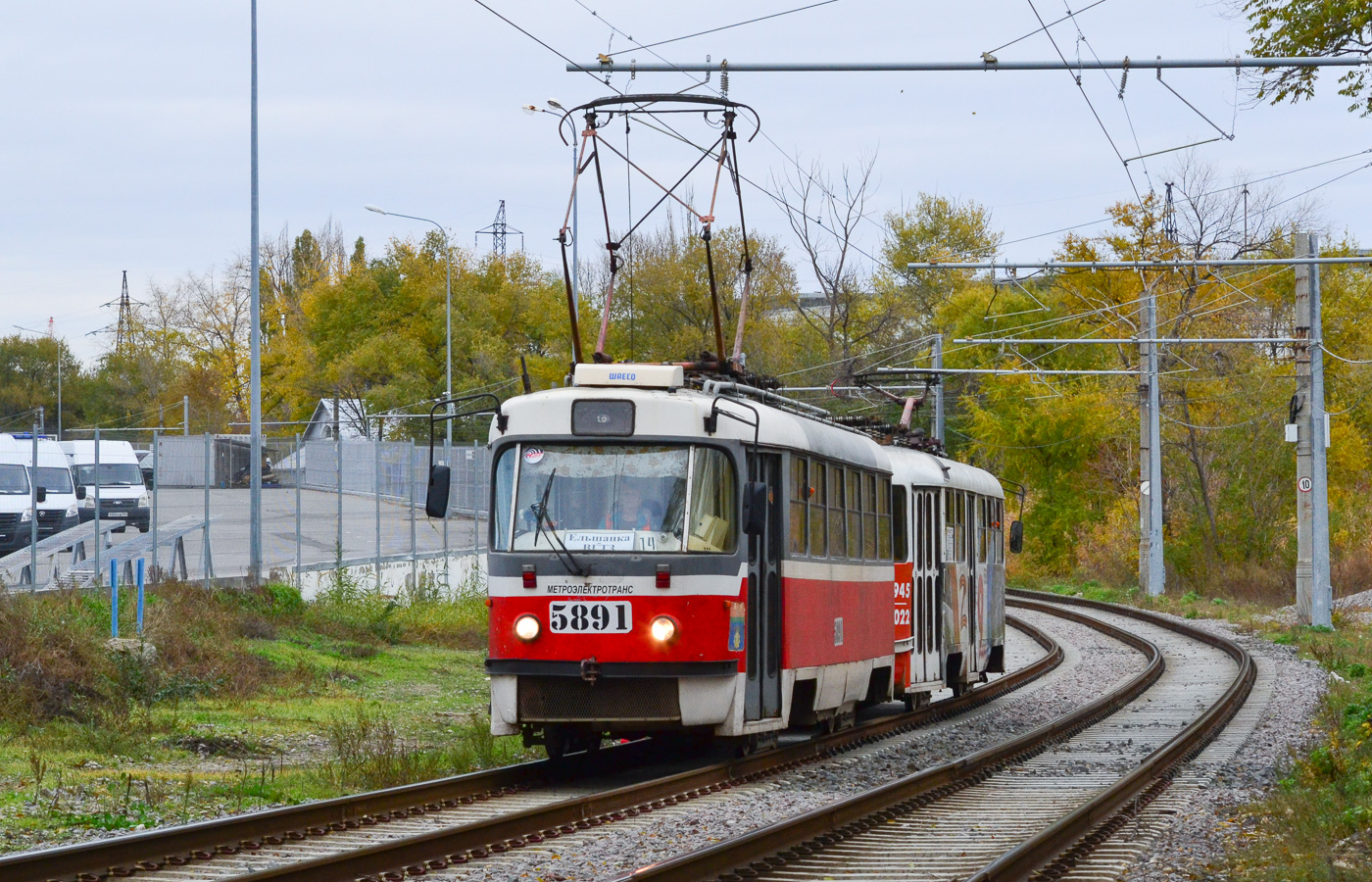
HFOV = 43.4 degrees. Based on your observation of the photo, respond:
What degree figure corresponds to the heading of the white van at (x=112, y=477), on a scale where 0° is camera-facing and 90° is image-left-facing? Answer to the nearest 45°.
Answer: approximately 315°

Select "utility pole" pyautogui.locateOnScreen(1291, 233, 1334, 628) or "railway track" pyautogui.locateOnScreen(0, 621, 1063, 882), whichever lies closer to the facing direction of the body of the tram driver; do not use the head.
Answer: the railway track

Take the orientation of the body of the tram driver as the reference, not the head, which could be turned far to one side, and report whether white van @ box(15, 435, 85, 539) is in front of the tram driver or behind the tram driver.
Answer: behind

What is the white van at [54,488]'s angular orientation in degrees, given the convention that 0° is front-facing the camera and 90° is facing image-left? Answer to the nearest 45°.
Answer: approximately 315°

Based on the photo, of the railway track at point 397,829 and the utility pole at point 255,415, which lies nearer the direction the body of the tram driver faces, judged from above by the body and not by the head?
the railway track

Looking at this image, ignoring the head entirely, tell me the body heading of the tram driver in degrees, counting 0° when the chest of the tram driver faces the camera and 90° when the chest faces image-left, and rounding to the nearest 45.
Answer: approximately 0°

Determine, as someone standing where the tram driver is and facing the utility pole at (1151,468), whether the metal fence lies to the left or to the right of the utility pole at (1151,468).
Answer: left

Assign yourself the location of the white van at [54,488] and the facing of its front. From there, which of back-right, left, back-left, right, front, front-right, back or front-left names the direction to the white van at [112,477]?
back-left

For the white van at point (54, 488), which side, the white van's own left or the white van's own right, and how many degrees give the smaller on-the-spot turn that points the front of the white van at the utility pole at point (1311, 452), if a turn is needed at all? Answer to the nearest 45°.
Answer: approximately 45° to the white van's own left

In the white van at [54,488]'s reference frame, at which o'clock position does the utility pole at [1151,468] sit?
The utility pole is roughly at 10 o'clock from the white van.

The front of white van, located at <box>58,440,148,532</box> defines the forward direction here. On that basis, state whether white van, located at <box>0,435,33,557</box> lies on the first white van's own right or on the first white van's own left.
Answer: on the first white van's own right
